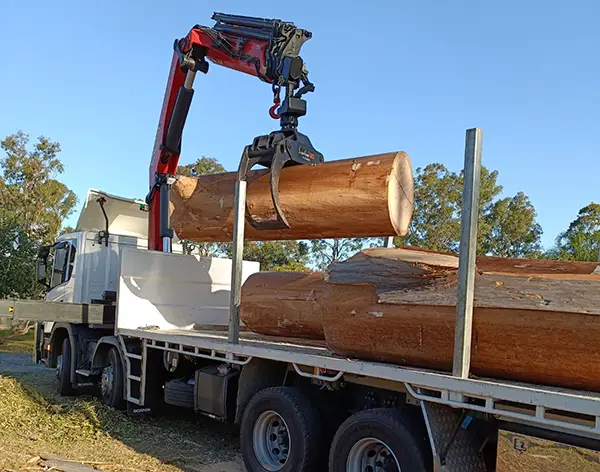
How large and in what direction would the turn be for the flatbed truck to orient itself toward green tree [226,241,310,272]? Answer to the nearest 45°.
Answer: approximately 45° to its right

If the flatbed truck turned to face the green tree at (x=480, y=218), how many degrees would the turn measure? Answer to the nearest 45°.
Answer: approximately 45° to its right

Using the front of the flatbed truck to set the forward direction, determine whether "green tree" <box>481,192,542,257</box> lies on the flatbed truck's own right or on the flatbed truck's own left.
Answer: on the flatbed truck's own right

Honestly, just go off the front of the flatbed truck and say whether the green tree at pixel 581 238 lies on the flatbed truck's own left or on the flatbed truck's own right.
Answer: on the flatbed truck's own right

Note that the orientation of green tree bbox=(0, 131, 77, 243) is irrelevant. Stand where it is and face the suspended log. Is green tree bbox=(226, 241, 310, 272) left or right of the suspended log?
left

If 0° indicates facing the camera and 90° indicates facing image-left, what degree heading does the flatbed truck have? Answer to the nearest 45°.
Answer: approximately 135°
